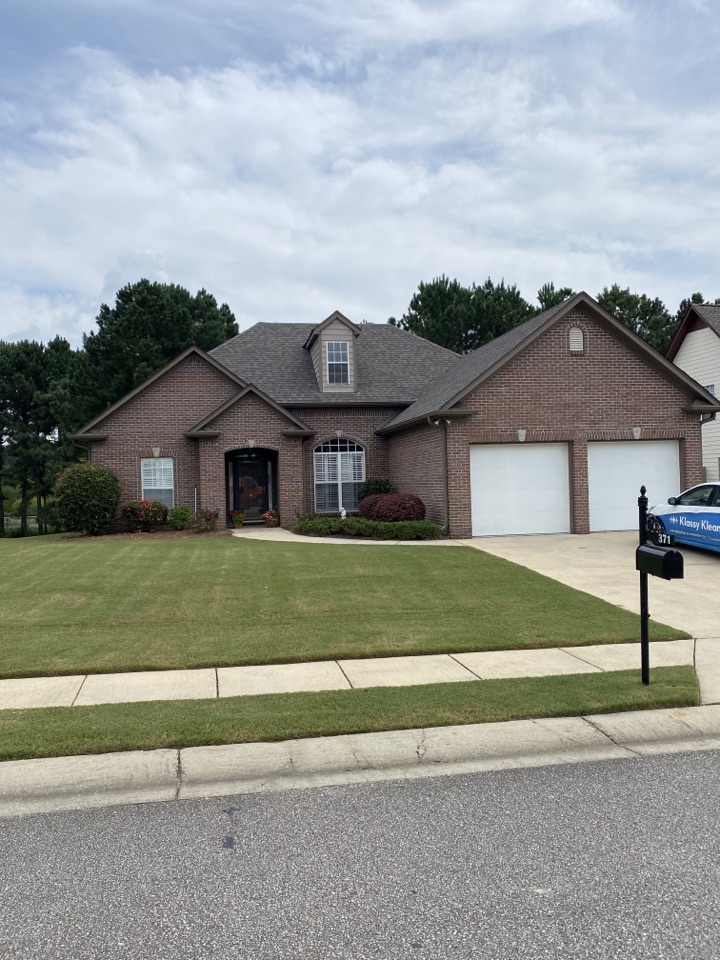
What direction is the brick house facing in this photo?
toward the camera

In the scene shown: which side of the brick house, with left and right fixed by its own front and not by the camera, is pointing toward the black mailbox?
front

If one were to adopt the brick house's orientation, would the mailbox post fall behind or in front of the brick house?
in front

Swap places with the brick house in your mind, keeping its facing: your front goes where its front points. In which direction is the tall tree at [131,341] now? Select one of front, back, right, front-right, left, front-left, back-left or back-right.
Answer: back-right

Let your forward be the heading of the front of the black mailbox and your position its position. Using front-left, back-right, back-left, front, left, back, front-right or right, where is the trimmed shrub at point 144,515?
back

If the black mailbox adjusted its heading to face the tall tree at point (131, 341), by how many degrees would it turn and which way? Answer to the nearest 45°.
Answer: approximately 180°

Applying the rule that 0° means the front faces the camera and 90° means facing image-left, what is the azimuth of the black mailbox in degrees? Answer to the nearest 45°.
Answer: approximately 315°

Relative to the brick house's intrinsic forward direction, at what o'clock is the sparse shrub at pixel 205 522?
The sparse shrub is roughly at 3 o'clock from the brick house.

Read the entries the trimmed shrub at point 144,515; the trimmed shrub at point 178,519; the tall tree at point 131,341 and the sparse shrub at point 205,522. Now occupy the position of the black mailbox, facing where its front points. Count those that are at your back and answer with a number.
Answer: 4

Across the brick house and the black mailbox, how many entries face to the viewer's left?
0

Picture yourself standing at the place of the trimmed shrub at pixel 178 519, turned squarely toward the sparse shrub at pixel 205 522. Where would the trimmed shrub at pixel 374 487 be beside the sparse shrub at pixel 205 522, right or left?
left

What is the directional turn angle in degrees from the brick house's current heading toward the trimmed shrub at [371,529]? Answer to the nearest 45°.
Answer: approximately 45° to its right

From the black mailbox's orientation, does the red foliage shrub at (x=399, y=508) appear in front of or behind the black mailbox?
behind

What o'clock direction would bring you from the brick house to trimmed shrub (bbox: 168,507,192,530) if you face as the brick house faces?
The trimmed shrub is roughly at 3 o'clock from the brick house.
